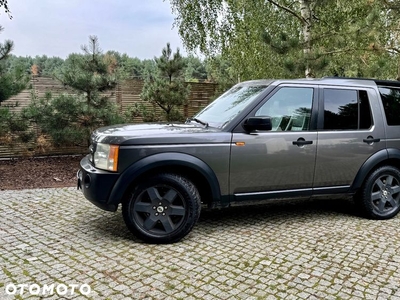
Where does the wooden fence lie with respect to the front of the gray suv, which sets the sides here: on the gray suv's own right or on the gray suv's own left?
on the gray suv's own right

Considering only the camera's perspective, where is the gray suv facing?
facing the viewer and to the left of the viewer

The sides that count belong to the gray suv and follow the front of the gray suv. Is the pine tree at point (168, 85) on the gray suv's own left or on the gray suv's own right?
on the gray suv's own right
